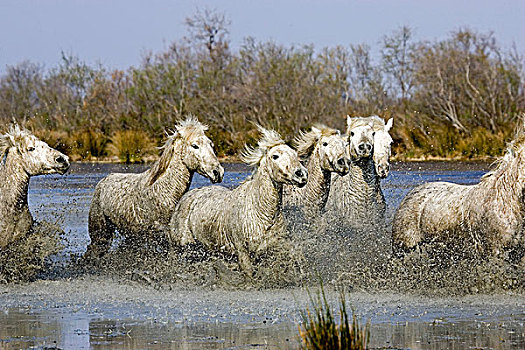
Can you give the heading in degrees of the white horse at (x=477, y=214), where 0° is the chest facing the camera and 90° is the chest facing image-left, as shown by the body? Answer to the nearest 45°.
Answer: approximately 270°

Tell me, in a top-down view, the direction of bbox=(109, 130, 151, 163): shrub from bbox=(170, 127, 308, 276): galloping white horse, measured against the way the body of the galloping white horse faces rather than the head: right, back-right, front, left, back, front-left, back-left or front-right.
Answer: back-left

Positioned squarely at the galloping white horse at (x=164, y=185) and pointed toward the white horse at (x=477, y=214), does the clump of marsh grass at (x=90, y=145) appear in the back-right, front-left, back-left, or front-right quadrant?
back-left

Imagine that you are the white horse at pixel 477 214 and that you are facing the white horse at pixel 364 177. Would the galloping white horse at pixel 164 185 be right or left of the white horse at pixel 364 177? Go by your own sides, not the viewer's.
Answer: left

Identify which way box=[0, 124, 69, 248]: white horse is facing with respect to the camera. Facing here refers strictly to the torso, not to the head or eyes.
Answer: to the viewer's right

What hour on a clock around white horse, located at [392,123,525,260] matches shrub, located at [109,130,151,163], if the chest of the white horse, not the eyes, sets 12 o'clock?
The shrub is roughly at 8 o'clock from the white horse.

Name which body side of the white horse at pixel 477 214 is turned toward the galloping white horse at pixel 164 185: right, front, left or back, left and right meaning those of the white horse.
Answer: back

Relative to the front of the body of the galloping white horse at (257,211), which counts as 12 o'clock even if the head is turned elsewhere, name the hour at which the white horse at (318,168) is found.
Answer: The white horse is roughly at 9 o'clock from the galloping white horse.

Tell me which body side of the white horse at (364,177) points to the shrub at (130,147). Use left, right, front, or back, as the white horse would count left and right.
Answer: back

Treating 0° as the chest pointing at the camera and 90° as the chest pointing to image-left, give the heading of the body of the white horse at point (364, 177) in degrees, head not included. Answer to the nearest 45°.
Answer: approximately 315°

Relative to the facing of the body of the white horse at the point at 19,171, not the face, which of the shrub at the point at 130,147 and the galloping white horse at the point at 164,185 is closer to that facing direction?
the galloping white horse
